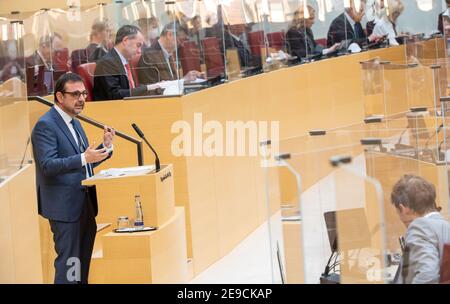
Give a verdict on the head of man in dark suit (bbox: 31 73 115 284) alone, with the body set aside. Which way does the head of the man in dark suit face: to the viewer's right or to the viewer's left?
to the viewer's right

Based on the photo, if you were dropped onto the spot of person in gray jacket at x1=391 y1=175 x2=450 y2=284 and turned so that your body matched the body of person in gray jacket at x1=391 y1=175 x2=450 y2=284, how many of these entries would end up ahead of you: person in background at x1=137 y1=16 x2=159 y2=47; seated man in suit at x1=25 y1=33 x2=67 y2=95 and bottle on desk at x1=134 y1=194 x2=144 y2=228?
3

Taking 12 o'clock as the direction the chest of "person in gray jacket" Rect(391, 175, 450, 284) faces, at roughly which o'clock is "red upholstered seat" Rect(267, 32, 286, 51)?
The red upholstered seat is roughly at 1 o'clock from the person in gray jacket.

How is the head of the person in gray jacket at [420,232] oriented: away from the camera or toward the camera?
away from the camera

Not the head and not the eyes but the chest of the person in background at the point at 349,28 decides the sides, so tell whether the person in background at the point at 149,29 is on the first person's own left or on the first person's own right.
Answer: on the first person's own right

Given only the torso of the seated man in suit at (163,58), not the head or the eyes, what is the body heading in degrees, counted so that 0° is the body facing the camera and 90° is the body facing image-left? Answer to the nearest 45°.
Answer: approximately 315°

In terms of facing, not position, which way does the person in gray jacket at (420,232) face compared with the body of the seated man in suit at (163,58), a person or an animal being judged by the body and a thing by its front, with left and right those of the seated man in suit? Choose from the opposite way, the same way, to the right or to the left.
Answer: the opposite way

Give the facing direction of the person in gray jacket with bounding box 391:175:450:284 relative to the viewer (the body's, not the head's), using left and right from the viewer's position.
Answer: facing away from the viewer and to the left of the viewer
